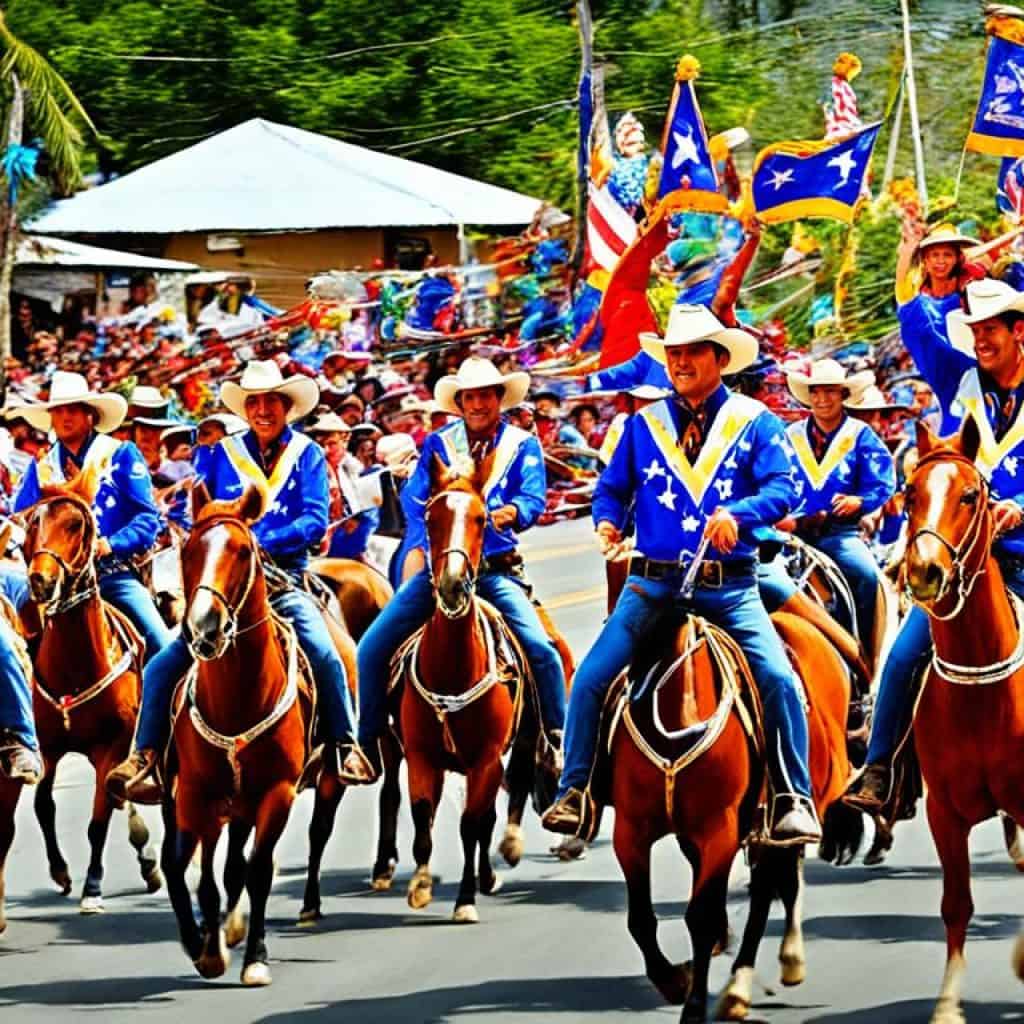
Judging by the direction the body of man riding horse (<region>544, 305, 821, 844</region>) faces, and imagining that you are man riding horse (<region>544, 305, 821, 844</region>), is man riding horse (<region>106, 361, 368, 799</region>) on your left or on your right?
on your right

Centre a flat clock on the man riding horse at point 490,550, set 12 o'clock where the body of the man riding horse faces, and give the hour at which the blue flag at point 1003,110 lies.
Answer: The blue flag is roughly at 7 o'clock from the man riding horse.

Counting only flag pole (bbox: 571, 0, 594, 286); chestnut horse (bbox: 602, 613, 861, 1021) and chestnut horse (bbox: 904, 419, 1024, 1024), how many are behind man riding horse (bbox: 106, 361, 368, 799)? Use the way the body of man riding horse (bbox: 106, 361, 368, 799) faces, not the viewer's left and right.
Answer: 1

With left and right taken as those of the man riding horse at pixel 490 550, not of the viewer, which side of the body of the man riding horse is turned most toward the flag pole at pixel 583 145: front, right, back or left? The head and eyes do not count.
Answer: back

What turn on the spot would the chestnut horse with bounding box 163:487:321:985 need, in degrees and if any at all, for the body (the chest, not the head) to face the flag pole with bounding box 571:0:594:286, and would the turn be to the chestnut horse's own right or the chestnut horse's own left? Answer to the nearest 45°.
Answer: approximately 180°
